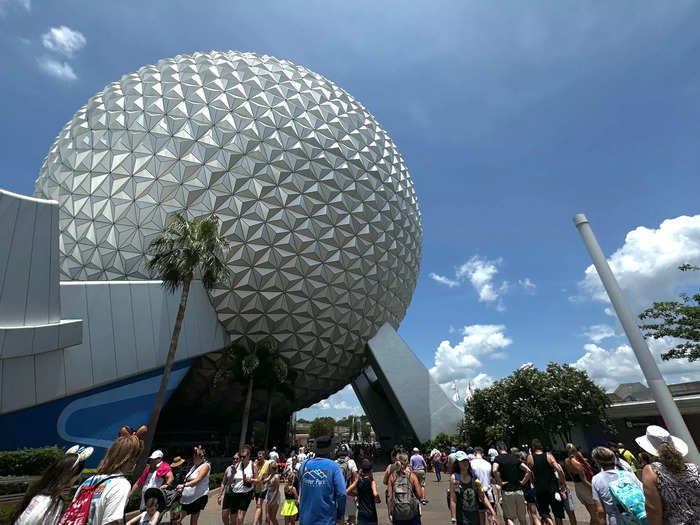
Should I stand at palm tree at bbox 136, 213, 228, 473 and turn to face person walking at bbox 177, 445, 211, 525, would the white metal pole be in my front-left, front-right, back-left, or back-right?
front-left

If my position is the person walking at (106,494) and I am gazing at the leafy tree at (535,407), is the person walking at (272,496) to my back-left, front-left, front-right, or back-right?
front-left

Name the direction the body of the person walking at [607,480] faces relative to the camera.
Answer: away from the camera

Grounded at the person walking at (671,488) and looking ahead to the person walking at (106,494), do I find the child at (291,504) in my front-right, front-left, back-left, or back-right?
front-right

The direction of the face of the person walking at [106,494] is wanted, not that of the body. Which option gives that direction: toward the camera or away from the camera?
away from the camera

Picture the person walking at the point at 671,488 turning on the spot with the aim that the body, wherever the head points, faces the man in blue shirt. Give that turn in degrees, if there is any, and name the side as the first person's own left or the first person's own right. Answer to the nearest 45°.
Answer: approximately 90° to the first person's own left

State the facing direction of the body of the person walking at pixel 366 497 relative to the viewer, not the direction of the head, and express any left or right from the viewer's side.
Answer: facing away from the viewer

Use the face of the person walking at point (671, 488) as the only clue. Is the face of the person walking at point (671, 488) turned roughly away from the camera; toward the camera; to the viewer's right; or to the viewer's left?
away from the camera

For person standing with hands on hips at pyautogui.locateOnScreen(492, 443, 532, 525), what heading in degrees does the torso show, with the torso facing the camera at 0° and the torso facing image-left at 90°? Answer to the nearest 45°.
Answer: approximately 180°

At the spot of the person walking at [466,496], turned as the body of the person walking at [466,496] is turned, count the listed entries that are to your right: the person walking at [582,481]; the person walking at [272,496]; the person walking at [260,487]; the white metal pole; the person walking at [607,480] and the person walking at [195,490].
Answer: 3

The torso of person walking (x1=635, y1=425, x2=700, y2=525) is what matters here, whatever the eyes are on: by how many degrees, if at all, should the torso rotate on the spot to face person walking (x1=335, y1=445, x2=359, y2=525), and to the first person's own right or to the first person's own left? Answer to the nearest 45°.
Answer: approximately 90° to the first person's own left

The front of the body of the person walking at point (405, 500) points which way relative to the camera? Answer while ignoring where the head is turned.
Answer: away from the camera

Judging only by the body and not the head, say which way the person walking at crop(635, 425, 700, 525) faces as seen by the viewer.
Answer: away from the camera

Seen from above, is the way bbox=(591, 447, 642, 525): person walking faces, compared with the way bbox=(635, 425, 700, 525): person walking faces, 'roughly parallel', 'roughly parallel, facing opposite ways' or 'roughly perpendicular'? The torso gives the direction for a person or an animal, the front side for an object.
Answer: roughly parallel

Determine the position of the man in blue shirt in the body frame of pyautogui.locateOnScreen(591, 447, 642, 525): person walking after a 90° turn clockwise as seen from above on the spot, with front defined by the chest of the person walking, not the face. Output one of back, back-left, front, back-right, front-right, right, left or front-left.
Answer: back-right

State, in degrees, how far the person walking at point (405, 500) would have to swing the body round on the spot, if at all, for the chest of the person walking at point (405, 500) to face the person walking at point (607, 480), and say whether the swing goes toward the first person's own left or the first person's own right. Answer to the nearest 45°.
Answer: approximately 90° to the first person's own right

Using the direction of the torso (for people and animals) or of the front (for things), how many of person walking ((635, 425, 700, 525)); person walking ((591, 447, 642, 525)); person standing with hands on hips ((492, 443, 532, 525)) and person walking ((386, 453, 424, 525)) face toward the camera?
0
